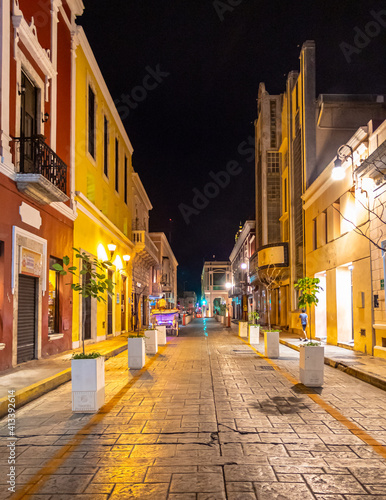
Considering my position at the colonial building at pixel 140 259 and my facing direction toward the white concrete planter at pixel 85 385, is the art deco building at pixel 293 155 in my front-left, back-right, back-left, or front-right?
front-left

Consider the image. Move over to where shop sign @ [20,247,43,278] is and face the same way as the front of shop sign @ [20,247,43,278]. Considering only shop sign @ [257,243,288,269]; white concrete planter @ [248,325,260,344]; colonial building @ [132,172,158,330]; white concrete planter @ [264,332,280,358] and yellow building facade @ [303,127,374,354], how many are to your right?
0

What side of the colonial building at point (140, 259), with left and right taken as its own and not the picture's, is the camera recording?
right

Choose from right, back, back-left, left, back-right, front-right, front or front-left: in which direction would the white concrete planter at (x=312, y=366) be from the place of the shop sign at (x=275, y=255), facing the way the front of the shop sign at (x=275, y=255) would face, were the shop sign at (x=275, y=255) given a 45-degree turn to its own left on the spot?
front

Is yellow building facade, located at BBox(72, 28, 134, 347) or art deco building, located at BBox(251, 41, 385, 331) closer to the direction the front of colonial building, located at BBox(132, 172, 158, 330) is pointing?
the art deco building

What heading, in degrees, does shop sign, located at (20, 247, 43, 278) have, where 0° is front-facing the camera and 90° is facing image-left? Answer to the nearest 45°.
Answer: approximately 315°

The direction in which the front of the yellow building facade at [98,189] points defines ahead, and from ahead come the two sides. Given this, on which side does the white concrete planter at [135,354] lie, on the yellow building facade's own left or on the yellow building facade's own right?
on the yellow building facade's own right

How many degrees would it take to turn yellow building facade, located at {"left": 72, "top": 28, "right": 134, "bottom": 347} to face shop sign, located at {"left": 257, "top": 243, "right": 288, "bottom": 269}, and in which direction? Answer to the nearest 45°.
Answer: approximately 45° to its left

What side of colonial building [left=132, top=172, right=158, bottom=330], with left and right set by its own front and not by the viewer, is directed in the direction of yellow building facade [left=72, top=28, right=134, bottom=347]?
right

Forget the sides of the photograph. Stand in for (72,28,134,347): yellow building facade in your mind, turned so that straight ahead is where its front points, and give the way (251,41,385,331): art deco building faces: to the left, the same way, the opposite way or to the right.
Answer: the opposite way

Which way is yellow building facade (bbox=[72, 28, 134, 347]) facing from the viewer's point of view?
to the viewer's right

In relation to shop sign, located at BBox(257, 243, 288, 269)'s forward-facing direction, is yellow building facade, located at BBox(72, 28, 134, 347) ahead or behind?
ahead

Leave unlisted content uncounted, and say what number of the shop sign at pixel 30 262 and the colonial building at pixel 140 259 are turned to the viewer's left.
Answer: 0

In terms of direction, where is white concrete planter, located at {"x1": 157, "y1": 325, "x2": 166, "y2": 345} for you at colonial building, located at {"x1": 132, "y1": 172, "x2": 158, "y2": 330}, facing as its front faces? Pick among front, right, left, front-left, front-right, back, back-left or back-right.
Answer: right

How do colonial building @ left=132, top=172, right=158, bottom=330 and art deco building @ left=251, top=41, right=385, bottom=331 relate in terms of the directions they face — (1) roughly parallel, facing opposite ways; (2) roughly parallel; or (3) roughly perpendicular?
roughly parallel, facing opposite ways
